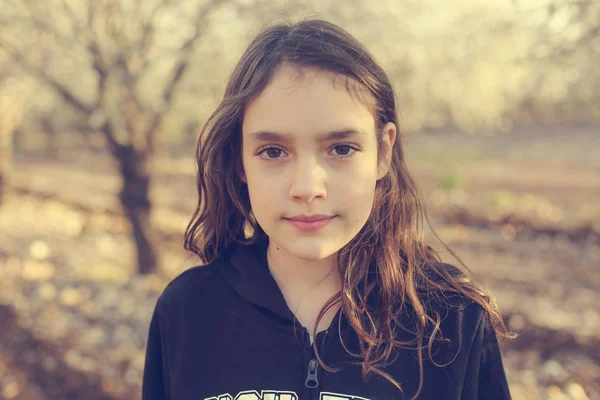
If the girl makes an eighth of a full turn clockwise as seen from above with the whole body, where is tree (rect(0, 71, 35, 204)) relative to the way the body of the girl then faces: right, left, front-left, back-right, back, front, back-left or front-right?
right

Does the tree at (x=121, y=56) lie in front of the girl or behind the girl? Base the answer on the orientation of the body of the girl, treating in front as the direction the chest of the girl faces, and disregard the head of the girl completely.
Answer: behind

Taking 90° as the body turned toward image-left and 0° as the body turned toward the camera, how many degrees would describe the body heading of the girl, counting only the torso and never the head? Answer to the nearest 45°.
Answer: approximately 0°
